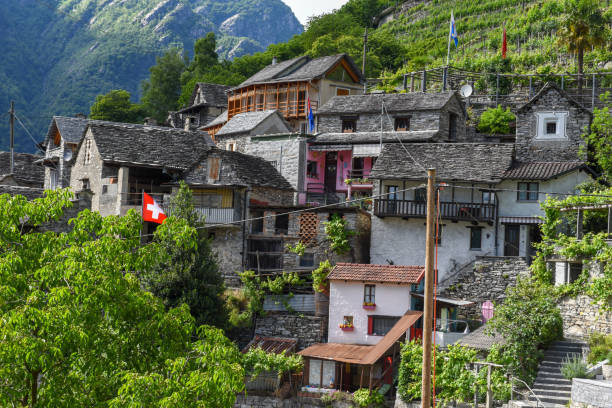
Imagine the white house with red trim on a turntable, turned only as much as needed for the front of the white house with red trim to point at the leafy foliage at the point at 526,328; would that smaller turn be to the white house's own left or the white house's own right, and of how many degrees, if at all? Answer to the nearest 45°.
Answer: approximately 45° to the white house's own left

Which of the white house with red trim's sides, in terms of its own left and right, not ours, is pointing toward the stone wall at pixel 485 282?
left

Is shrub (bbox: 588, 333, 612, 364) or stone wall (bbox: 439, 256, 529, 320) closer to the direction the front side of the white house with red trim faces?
the shrub

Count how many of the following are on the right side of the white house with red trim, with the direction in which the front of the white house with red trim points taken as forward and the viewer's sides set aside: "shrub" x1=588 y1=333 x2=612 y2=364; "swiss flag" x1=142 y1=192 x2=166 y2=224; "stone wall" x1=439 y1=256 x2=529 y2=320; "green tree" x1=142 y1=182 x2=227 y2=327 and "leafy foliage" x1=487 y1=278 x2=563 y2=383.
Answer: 2

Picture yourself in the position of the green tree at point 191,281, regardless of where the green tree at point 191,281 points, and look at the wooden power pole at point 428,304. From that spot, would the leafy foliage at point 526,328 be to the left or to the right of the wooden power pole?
left

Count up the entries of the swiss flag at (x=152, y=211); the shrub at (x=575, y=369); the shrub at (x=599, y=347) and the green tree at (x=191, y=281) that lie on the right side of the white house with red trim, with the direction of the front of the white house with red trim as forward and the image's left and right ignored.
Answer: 2

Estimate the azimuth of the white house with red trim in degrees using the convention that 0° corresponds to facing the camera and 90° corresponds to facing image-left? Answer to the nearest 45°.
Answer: approximately 0°

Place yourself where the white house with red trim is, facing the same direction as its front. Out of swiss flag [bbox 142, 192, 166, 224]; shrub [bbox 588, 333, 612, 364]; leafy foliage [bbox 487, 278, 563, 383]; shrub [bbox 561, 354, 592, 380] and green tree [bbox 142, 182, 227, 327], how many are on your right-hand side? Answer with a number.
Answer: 2

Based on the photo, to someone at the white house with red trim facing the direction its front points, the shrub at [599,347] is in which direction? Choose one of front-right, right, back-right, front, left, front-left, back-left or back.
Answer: front-left

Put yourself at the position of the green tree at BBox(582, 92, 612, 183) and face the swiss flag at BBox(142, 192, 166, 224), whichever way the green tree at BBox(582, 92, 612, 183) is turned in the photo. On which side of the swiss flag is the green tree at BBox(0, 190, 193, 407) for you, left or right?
left

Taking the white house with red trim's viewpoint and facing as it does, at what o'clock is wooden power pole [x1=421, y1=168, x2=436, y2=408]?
The wooden power pole is roughly at 12 o'clock from the white house with red trim.

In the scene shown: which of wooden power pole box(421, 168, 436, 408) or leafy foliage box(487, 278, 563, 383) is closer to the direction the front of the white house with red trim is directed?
the wooden power pole

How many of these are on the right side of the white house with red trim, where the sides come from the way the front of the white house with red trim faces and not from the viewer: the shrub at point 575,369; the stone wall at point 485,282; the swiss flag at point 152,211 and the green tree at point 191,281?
2

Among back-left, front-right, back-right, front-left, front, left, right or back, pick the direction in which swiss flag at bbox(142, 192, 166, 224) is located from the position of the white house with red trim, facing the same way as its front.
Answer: right

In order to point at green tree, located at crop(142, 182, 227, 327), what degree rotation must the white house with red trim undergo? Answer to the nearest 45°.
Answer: approximately 90° to its right
